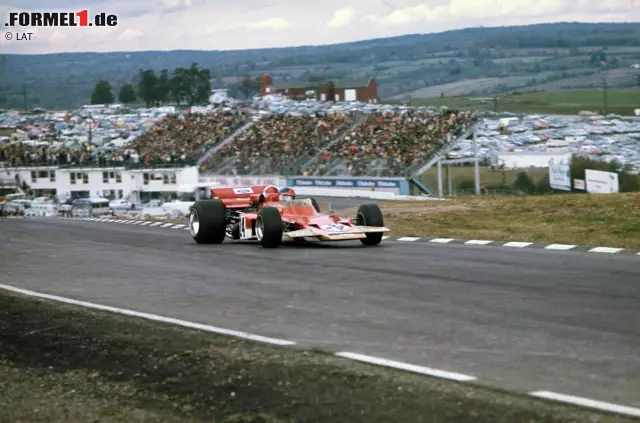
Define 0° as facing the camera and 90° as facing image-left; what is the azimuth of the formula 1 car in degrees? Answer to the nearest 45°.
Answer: approximately 315°

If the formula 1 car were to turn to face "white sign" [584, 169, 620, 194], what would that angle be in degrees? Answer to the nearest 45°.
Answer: approximately 90° to its left
